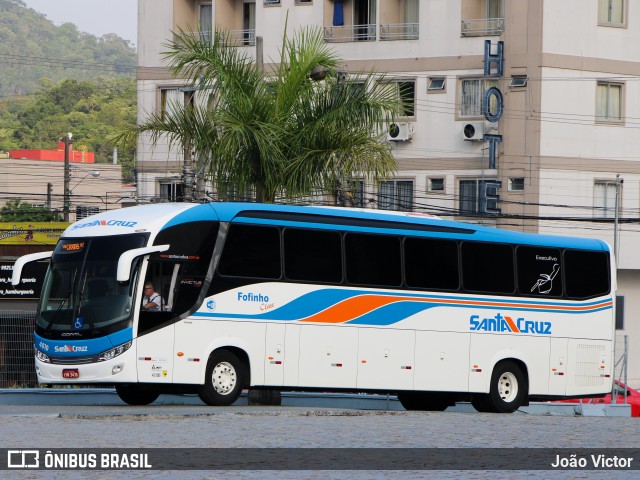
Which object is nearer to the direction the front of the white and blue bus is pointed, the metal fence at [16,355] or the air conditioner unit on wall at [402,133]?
the metal fence

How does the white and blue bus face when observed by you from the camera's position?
facing the viewer and to the left of the viewer

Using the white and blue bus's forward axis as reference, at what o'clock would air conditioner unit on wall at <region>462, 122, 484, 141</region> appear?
The air conditioner unit on wall is roughly at 5 o'clock from the white and blue bus.

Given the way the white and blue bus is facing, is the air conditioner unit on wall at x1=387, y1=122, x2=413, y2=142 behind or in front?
behind

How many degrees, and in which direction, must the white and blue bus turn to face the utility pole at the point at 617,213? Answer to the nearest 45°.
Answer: approximately 180°

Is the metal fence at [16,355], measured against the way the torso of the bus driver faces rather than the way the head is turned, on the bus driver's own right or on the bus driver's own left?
on the bus driver's own right

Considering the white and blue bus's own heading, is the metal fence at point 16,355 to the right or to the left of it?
on its right
